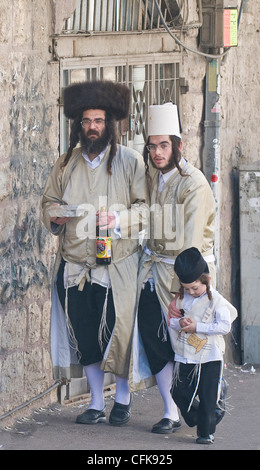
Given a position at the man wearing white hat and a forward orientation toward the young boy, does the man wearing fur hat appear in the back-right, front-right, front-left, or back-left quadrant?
back-right

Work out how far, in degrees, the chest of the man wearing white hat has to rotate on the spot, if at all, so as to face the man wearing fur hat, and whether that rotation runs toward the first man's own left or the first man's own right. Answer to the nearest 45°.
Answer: approximately 45° to the first man's own right

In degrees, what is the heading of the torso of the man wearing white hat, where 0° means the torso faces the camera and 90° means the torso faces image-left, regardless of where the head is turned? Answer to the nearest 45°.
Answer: approximately 45°
